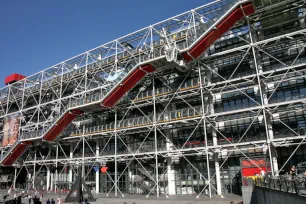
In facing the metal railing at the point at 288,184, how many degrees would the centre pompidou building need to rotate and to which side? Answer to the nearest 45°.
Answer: approximately 45° to its left

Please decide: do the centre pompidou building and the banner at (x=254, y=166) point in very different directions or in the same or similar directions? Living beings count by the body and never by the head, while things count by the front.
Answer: same or similar directions

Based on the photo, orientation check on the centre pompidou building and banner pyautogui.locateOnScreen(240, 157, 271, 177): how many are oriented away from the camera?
0

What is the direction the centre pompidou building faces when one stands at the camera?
facing the viewer and to the left of the viewer

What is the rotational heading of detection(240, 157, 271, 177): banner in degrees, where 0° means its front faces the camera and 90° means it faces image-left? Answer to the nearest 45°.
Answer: approximately 0°
